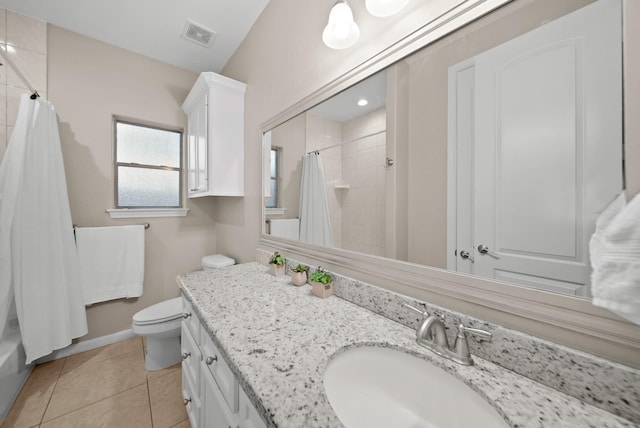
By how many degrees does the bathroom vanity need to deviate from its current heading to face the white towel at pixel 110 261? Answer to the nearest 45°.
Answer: approximately 45° to its right

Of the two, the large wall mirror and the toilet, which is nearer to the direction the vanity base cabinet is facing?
the toilet

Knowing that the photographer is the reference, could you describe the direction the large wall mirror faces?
facing the viewer and to the left of the viewer

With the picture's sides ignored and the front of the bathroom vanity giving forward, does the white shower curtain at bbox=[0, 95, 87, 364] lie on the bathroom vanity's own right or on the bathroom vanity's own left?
on the bathroom vanity's own right

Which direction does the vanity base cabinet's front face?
to the viewer's left

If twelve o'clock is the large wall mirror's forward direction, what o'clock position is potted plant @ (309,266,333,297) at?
The potted plant is roughly at 2 o'clock from the large wall mirror.
